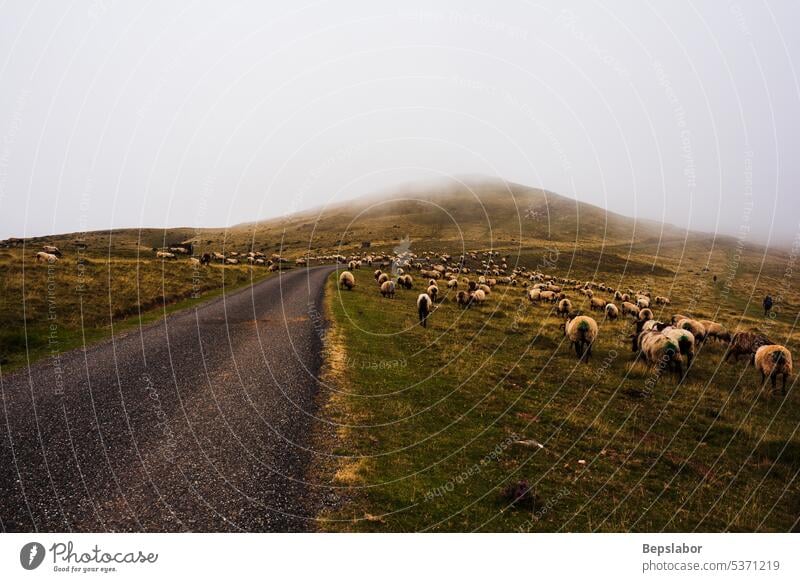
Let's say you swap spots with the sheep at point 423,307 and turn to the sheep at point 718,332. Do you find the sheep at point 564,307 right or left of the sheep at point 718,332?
left
